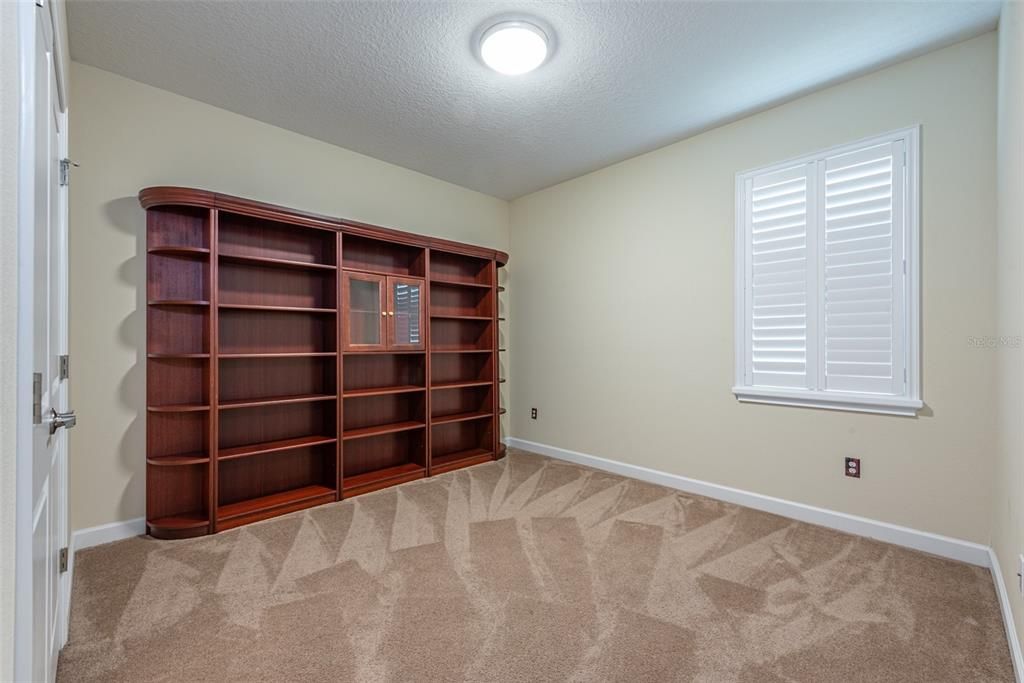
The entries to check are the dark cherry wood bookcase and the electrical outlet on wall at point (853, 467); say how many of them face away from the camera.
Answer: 0

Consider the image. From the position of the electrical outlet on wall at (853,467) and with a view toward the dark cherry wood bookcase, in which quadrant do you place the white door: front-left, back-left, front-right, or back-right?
front-left

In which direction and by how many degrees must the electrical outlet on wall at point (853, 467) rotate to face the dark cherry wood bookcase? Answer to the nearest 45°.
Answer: approximately 45° to its right

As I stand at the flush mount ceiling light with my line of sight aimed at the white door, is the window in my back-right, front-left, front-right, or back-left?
back-left

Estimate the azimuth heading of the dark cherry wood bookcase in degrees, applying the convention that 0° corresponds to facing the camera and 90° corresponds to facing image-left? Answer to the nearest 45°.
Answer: approximately 315°

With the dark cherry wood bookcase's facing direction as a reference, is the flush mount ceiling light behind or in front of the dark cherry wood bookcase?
in front

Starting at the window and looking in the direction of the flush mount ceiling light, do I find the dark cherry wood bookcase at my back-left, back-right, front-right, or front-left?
front-right

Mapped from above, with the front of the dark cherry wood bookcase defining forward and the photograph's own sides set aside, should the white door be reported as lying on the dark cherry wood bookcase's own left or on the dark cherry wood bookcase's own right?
on the dark cherry wood bookcase's own right

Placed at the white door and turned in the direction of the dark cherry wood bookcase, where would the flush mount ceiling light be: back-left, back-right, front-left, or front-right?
front-right

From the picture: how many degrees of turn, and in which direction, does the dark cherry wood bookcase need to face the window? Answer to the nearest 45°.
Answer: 0° — it already faces it
